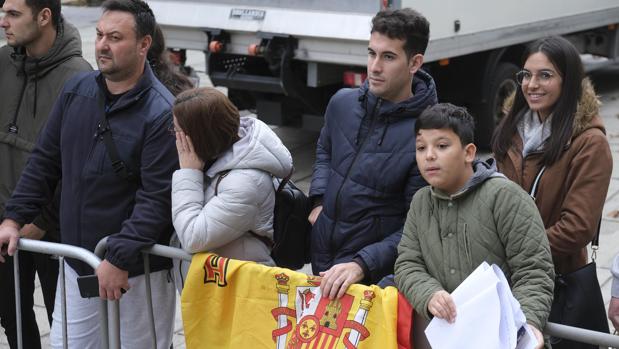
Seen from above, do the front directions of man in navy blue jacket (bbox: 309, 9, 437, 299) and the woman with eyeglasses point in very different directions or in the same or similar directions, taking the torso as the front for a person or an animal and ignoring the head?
same or similar directions

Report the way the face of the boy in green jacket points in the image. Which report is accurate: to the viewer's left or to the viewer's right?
to the viewer's left

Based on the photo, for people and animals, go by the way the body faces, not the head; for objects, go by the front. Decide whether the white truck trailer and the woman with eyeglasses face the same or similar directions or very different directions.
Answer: very different directions

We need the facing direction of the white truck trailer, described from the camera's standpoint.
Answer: facing away from the viewer and to the right of the viewer

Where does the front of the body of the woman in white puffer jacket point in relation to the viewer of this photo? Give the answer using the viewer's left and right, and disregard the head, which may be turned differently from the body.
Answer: facing to the left of the viewer

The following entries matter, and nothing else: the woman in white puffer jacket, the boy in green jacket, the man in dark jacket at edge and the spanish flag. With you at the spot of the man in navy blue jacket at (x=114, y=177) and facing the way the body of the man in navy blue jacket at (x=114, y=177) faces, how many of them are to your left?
3

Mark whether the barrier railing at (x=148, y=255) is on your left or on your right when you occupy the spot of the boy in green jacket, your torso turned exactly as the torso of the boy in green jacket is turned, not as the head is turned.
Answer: on your right

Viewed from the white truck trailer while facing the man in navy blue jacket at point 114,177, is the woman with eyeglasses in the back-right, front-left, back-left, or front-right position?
front-left

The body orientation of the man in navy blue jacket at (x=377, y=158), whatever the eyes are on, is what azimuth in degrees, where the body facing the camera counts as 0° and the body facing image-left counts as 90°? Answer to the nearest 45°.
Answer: approximately 45°

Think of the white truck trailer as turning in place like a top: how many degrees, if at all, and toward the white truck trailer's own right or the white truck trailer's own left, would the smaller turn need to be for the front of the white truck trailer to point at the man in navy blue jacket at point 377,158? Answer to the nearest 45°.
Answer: approximately 135° to the white truck trailer's own right

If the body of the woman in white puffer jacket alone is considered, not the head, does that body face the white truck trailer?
no

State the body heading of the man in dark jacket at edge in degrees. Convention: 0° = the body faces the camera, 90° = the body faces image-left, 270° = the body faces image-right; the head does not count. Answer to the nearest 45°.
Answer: approximately 45°

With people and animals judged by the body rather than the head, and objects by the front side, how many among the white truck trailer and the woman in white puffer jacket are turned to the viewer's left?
1

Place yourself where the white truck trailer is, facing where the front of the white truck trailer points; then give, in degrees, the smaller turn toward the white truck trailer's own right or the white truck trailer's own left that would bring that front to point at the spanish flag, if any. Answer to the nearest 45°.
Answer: approximately 135° to the white truck trailer's own right

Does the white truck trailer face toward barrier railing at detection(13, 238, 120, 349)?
no

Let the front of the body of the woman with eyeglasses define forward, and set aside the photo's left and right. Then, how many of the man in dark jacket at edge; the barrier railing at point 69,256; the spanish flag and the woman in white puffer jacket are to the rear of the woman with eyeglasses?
0

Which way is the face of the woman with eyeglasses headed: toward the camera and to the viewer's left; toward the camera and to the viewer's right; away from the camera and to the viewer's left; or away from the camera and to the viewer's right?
toward the camera and to the viewer's left

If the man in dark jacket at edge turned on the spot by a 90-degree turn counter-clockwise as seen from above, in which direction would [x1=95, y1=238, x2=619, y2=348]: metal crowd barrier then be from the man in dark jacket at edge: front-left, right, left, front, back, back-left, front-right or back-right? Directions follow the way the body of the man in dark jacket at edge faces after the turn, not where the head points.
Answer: front

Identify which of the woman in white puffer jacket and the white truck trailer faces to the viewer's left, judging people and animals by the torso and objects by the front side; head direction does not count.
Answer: the woman in white puffer jacket

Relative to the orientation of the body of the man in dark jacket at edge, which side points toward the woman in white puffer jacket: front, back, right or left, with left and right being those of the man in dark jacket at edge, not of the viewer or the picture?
left
